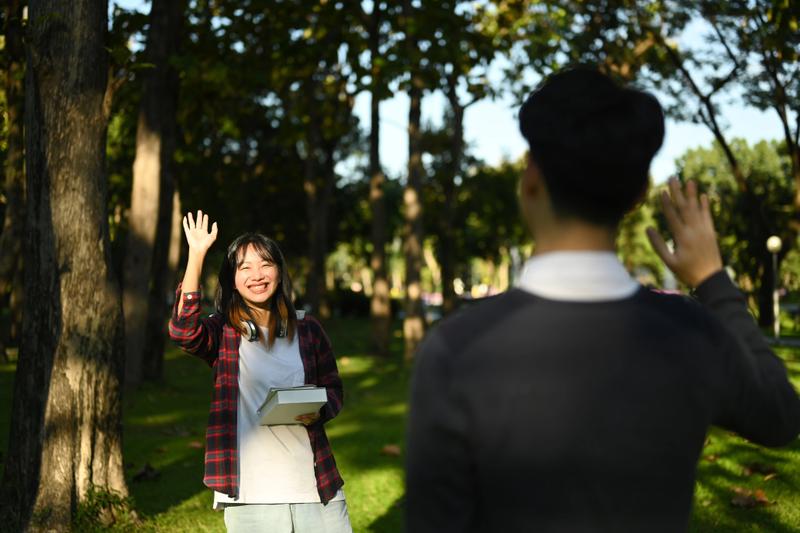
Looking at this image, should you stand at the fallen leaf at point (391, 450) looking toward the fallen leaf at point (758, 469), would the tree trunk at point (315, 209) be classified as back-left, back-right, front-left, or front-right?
back-left

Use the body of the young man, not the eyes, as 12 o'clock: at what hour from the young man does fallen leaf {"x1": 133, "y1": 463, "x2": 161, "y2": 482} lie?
The fallen leaf is roughly at 11 o'clock from the young man.

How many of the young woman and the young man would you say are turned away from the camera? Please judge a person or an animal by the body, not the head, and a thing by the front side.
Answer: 1

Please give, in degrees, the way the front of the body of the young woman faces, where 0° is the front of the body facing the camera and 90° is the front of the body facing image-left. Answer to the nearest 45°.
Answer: approximately 0°

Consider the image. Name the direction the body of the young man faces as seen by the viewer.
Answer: away from the camera

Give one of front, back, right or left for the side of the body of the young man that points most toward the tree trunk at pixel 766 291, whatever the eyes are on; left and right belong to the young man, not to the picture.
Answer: front

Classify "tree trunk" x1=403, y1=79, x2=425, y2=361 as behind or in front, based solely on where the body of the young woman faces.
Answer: behind

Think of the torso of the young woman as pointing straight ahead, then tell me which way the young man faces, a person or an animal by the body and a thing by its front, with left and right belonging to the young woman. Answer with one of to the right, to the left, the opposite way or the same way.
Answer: the opposite way

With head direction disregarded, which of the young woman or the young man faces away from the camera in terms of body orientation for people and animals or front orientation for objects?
the young man

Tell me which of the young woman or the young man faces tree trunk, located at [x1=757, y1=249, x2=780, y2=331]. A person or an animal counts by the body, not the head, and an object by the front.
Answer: the young man

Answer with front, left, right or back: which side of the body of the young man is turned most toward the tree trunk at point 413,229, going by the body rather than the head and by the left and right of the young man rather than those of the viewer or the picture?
front

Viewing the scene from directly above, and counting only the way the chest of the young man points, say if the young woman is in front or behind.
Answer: in front

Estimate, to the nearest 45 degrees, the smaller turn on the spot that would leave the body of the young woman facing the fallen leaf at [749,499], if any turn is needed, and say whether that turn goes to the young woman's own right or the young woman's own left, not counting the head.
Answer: approximately 135° to the young woman's own left

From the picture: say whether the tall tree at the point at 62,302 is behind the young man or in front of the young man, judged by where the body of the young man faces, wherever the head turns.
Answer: in front
